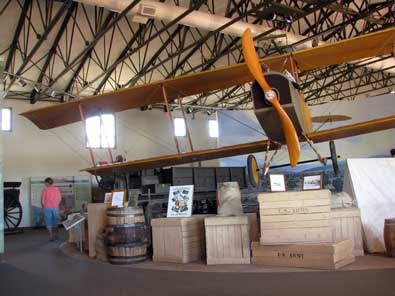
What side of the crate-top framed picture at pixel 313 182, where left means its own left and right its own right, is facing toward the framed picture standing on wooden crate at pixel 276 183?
right

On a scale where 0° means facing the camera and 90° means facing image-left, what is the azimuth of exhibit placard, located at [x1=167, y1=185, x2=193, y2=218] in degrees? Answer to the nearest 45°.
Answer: approximately 0°

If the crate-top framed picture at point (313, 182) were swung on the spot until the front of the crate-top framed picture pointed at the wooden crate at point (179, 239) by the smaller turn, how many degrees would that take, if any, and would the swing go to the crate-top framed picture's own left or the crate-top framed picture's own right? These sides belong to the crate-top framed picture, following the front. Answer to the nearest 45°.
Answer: approximately 90° to the crate-top framed picture's own right

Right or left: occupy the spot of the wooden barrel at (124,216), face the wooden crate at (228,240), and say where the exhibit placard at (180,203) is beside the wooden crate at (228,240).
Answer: left

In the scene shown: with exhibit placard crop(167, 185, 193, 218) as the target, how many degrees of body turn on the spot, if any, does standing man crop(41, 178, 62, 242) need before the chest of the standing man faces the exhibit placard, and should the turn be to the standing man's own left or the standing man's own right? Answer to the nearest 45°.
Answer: approximately 135° to the standing man's own right

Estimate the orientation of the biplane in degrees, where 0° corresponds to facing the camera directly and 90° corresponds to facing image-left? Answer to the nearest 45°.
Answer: approximately 0°

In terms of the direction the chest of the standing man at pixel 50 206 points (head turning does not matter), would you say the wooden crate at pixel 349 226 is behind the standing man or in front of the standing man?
behind
